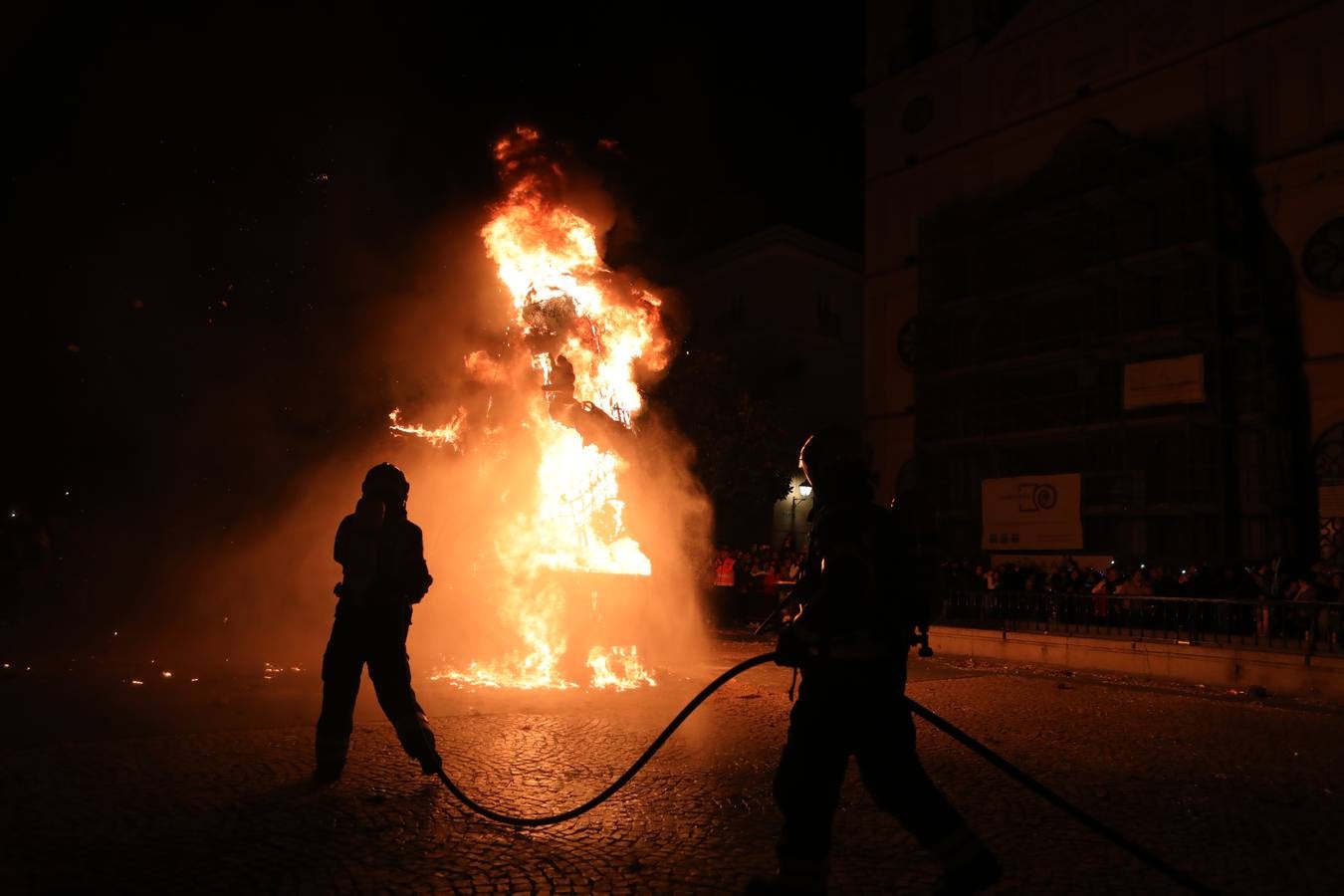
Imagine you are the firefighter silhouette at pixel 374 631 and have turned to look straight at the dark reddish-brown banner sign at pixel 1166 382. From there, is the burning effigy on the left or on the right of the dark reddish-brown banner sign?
left

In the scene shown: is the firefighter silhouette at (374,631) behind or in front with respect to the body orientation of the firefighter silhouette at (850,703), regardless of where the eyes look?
in front

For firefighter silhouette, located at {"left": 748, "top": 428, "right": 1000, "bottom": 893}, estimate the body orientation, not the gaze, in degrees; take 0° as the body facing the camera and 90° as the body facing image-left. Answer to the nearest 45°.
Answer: approximately 90°

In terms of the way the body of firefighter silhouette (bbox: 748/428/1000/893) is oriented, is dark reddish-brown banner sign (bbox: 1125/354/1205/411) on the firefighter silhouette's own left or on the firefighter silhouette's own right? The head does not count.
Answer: on the firefighter silhouette's own right

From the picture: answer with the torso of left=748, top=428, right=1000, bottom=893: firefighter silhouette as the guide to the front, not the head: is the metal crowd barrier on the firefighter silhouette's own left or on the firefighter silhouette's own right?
on the firefighter silhouette's own right
